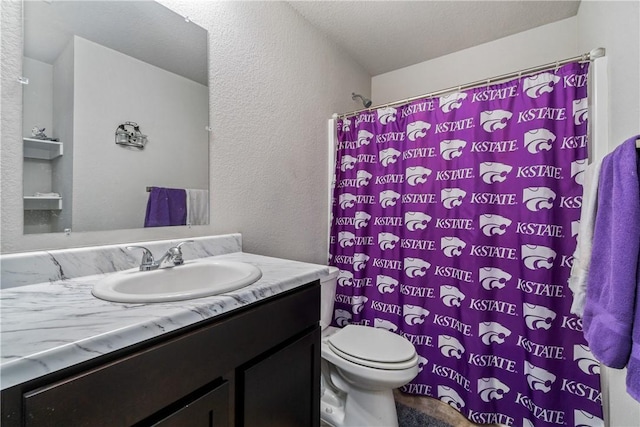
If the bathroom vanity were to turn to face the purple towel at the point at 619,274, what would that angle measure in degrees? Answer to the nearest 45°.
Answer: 0° — it already faces it

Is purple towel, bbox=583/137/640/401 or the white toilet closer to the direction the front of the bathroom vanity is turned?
the purple towel

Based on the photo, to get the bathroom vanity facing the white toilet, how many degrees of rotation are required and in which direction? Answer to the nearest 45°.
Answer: approximately 90° to its left

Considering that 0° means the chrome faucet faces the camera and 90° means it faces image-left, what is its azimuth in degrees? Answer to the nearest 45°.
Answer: approximately 315°

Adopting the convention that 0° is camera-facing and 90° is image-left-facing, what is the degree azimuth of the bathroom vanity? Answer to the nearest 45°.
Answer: approximately 315°

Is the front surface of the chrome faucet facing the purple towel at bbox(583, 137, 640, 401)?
yes

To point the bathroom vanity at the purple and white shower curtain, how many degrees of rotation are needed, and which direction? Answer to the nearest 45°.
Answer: approximately 45° to its left

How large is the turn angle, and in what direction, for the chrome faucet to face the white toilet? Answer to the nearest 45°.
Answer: approximately 45° to its left
